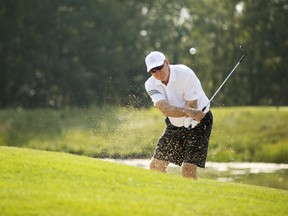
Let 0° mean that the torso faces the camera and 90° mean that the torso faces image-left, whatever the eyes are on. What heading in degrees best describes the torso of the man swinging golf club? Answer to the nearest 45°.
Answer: approximately 0°
